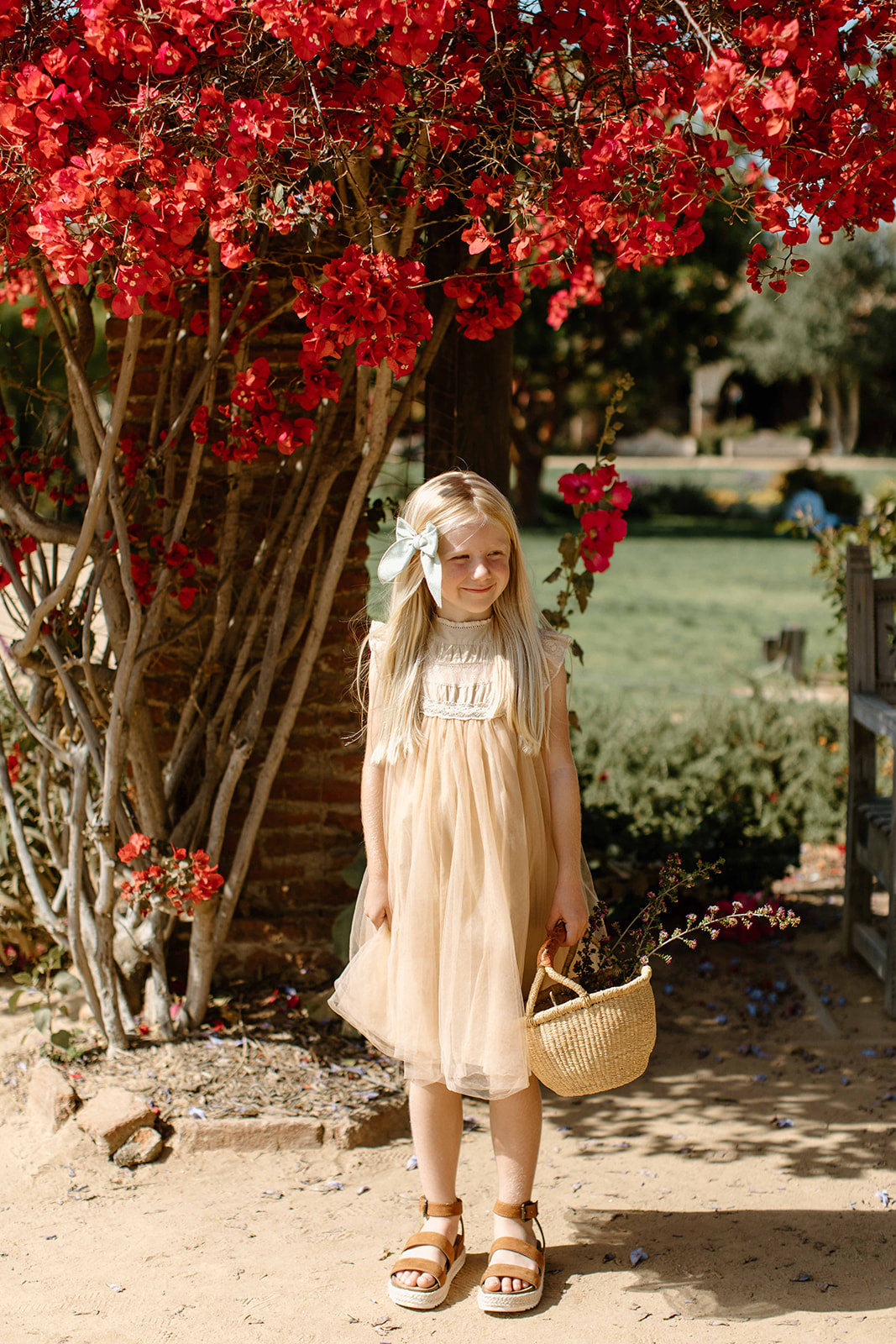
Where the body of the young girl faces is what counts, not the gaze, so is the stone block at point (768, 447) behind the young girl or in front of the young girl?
behind

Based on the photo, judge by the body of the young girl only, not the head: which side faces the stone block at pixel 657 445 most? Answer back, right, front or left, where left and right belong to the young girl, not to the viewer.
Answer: back

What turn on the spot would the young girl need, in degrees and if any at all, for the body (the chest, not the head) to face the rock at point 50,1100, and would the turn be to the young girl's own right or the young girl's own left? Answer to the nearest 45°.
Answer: approximately 135° to the young girl's own right

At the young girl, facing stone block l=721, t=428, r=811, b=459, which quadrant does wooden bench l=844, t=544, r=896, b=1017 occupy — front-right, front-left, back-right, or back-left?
front-right

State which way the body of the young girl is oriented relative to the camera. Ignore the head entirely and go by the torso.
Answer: toward the camera
